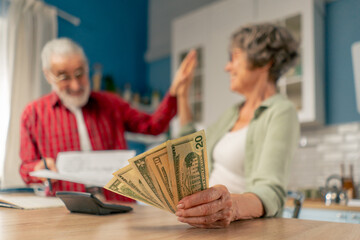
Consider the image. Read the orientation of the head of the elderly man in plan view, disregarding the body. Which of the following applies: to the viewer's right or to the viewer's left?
to the viewer's right

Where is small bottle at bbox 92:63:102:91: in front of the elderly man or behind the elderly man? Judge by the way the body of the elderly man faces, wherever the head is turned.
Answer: behind

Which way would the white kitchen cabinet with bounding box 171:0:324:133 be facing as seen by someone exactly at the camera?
facing the viewer and to the left of the viewer

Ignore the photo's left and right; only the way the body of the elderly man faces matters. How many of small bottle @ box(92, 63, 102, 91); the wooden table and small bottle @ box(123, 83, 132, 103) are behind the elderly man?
2

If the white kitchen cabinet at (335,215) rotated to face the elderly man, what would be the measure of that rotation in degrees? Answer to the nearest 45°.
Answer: approximately 45° to its right

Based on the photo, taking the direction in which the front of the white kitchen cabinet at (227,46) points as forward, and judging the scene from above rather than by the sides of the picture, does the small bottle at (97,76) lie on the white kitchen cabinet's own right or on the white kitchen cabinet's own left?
on the white kitchen cabinet's own right

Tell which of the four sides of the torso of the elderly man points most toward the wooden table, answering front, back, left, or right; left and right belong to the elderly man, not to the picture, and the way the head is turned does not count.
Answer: front

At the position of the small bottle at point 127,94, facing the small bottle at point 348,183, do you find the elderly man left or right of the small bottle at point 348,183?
right

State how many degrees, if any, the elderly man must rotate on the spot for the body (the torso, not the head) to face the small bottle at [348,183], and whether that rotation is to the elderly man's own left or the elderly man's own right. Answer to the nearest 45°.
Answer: approximately 135° to the elderly man's own left

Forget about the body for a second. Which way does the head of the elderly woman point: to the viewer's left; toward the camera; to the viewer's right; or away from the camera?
to the viewer's left

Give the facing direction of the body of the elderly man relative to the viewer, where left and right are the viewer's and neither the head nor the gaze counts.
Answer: facing the viewer

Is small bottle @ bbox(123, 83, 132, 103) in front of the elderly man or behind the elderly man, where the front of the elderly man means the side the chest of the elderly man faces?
behind
